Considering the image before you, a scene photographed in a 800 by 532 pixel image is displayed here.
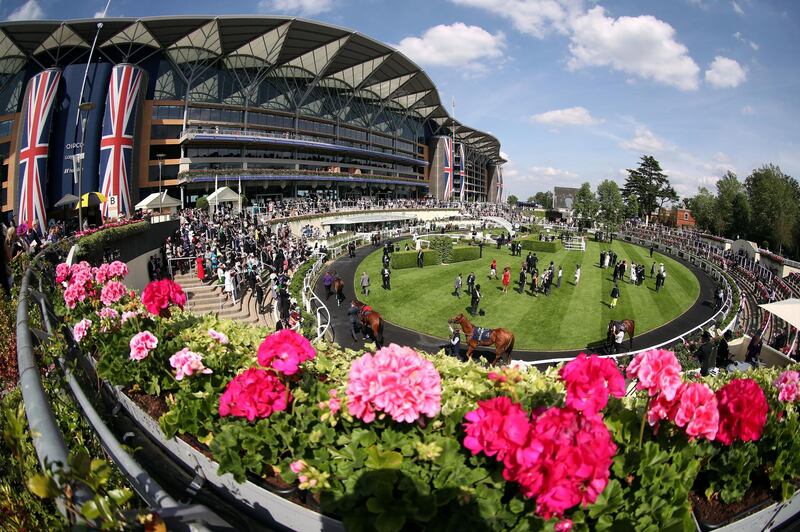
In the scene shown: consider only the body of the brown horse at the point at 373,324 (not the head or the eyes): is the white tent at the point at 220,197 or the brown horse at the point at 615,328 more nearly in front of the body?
the white tent

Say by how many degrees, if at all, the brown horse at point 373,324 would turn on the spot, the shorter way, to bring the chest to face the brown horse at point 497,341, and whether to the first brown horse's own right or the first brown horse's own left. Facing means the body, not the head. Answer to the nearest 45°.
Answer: approximately 180°

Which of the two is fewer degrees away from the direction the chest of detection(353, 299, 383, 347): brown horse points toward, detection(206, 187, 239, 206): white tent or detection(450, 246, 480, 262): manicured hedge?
the white tent

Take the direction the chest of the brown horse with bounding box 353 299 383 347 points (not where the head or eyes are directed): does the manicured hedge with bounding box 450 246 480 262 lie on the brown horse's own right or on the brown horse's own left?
on the brown horse's own right

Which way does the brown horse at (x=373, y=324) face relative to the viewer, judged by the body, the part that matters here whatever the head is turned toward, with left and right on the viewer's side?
facing away from the viewer and to the left of the viewer

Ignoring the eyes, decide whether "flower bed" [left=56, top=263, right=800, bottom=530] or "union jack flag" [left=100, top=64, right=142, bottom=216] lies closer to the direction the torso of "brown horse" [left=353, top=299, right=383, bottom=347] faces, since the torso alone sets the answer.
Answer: the union jack flag
